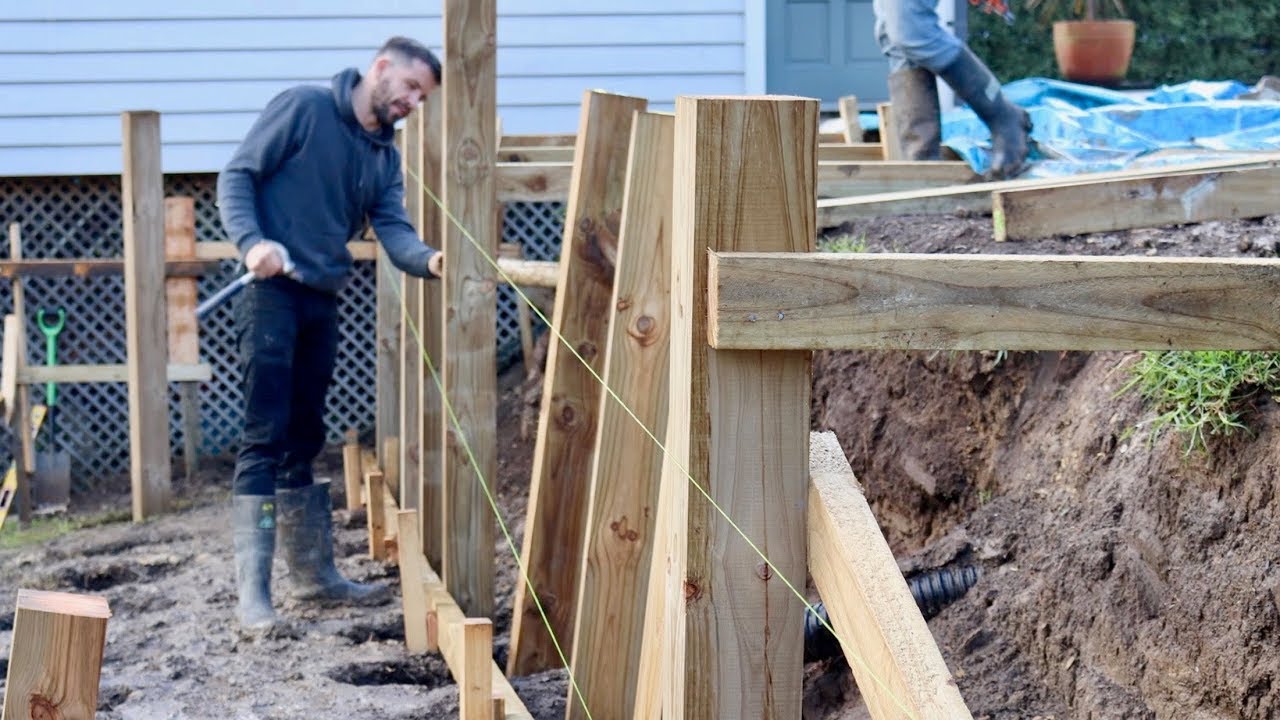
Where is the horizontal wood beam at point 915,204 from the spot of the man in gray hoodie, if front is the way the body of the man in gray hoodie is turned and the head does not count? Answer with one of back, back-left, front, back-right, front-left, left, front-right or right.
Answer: front-left

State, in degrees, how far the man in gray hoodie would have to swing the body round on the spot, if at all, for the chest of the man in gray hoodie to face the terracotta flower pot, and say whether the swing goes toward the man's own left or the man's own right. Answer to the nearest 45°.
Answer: approximately 90° to the man's own left

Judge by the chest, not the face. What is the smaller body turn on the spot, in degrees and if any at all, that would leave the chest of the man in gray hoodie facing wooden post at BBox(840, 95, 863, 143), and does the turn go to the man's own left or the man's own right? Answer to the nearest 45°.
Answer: approximately 90° to the man's own left

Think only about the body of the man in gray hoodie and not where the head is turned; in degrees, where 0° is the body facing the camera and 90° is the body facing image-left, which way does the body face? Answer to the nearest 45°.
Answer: approximately 315°

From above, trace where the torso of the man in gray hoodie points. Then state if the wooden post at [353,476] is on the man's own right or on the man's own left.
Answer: on the man's own left
